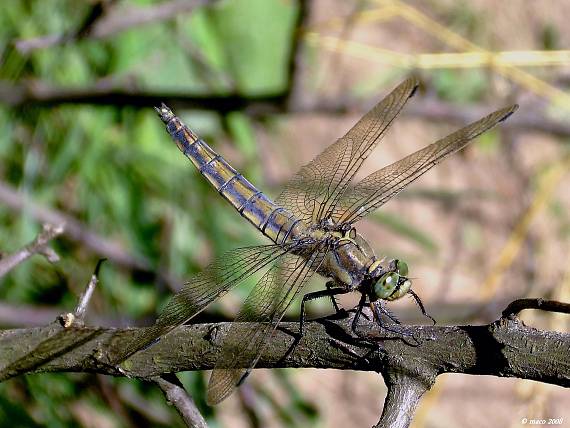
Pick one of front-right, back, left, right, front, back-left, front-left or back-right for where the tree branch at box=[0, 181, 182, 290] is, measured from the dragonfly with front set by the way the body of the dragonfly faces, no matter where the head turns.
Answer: back

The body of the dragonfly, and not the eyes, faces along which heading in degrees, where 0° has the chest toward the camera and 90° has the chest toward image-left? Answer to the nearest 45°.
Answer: approximately 315°

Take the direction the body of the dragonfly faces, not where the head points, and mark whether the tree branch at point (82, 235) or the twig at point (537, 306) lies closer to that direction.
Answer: the twig
